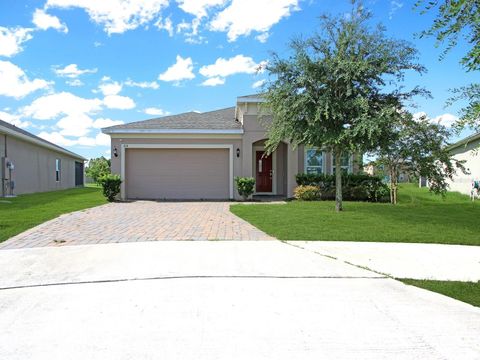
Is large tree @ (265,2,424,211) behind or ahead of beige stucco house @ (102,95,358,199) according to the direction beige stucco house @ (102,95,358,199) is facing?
ahead

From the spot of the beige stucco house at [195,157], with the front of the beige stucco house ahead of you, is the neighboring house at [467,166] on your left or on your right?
on your left

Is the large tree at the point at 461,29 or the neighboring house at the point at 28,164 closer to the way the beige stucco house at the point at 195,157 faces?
the large tree

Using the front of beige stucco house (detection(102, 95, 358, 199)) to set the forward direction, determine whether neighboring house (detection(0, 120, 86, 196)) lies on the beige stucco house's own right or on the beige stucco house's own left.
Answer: on the beige stucco house's own right

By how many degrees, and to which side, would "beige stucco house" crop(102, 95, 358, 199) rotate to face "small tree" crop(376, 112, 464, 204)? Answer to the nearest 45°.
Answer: approximately 90° to its left

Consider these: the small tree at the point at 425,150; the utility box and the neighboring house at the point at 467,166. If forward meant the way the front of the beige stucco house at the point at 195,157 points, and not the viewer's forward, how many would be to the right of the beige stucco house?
1

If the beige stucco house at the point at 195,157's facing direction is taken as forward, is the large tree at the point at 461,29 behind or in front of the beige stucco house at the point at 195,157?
in front

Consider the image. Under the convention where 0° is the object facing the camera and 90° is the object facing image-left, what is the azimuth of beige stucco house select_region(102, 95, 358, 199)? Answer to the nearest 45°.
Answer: approximately 0°

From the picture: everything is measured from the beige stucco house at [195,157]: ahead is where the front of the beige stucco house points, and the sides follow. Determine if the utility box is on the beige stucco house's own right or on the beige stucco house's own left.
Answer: on the beige stucco house's own right
